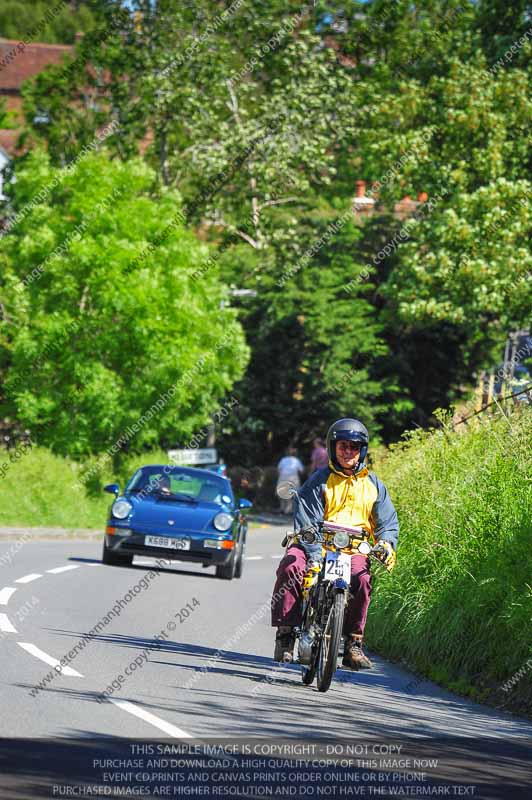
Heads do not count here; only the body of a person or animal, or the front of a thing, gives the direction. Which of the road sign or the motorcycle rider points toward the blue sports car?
the road sign

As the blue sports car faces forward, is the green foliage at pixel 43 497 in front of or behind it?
behind

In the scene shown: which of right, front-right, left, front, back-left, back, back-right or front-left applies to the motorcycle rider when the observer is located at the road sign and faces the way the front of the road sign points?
front

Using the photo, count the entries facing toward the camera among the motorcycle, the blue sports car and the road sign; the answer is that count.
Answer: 3

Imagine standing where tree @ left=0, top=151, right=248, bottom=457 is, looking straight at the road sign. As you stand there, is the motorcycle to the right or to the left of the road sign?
right

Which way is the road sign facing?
toward the camera

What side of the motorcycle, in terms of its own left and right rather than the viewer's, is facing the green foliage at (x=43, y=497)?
back

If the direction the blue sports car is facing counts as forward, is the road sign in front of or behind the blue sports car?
behind

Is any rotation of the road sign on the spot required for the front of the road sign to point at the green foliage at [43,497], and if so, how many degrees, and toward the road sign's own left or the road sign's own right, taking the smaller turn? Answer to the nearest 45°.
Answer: approximately 45° to the road sign's own right

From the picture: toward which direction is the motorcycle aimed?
toward the camera

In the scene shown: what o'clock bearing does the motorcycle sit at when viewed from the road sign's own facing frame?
The motorcycle is roughly at 12 o'clock from the road sign.

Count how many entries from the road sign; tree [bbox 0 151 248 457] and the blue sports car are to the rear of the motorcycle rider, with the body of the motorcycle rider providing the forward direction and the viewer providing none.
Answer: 3

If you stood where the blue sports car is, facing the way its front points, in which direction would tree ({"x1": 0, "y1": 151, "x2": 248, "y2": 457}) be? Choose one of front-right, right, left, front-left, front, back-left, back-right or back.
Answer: back
